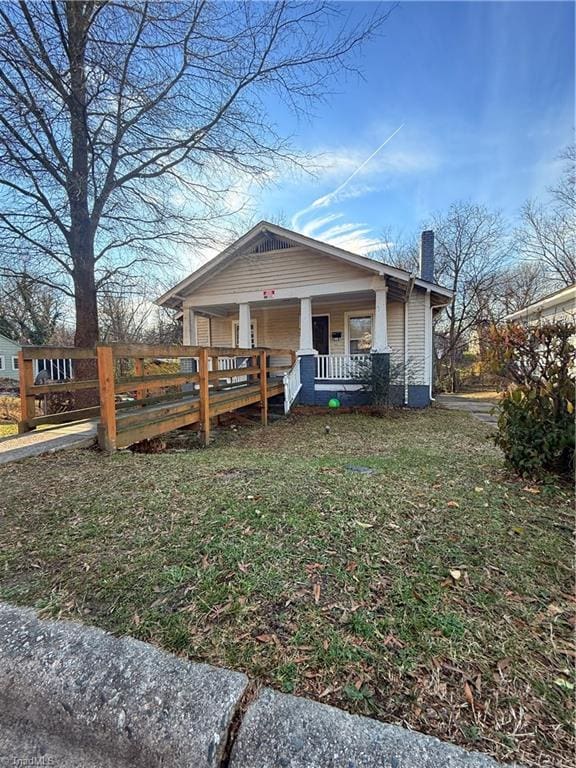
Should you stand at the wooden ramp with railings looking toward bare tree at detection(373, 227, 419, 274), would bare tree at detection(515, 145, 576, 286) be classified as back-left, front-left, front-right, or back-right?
front-right

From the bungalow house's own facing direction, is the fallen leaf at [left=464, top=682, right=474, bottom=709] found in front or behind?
in front

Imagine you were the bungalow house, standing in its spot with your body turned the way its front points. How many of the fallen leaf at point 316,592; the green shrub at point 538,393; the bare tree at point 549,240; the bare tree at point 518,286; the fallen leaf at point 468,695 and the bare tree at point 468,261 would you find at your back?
3

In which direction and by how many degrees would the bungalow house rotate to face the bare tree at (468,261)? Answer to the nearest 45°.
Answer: approximately 180°

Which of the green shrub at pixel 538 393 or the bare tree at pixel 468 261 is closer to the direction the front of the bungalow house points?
the green shrub

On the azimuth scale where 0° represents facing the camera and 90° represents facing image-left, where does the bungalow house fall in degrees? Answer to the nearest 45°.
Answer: approximately 45°

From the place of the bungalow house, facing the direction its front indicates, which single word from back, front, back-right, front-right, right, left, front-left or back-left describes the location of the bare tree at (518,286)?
back

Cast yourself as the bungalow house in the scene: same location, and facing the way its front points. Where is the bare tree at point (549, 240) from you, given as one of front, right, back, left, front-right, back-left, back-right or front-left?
back

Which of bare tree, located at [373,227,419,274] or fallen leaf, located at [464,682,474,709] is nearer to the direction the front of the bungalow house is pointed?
the fallen leaf

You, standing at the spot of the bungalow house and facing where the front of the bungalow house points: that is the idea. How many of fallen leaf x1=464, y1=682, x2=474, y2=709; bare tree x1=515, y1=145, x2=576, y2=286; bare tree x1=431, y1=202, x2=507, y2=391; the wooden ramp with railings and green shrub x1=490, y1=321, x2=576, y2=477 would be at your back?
2

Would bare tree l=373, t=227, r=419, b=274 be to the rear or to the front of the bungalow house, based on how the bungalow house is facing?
to the rear

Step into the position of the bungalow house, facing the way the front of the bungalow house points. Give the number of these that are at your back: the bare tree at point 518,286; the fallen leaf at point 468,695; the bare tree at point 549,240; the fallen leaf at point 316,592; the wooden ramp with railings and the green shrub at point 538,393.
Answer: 2

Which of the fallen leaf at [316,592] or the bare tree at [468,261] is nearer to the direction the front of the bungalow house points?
the fallen leaf

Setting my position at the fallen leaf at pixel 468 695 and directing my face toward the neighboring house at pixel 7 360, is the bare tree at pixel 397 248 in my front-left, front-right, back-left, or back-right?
front-right

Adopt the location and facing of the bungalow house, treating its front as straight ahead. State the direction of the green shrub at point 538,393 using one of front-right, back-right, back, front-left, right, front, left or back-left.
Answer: front-left

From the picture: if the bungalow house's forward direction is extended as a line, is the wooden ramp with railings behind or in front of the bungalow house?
in front

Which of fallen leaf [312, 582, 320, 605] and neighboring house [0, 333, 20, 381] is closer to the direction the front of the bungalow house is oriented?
the fallen leaf
